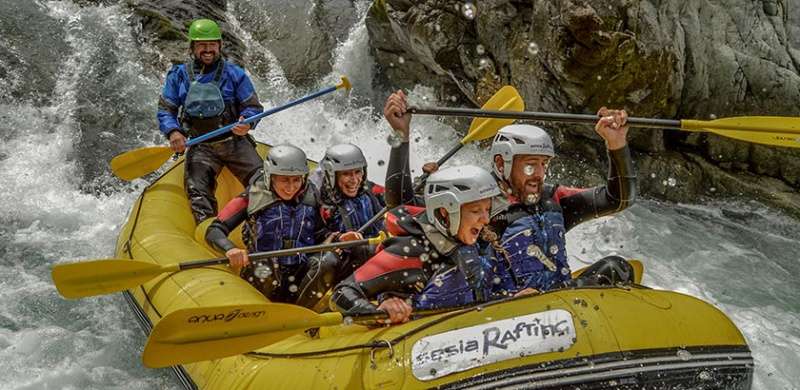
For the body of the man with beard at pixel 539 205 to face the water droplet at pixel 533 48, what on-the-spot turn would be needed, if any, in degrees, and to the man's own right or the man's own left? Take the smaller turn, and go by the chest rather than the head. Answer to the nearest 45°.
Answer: approximately 135° to the man's own left

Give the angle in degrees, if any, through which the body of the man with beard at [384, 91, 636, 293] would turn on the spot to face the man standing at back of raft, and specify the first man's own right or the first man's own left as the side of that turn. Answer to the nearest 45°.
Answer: approximately 180°

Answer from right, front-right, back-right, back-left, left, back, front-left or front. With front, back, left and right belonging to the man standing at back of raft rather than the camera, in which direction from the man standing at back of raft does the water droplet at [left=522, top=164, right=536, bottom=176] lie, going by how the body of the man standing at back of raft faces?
front-left

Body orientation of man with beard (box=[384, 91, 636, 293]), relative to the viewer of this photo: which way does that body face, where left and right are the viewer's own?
facing the viewer and to the right of the viewer

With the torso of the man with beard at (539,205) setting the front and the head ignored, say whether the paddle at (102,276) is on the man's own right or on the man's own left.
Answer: on the man's own right

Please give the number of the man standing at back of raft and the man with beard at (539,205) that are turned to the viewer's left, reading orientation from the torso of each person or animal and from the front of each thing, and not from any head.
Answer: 0

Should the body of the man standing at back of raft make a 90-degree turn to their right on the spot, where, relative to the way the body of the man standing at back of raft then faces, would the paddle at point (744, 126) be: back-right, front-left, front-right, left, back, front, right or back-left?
back-left

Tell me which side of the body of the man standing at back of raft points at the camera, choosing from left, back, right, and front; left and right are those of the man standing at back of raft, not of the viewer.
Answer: front

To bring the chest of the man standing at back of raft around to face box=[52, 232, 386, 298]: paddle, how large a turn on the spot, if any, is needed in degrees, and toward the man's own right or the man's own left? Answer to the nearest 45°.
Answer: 0° — they already face it
